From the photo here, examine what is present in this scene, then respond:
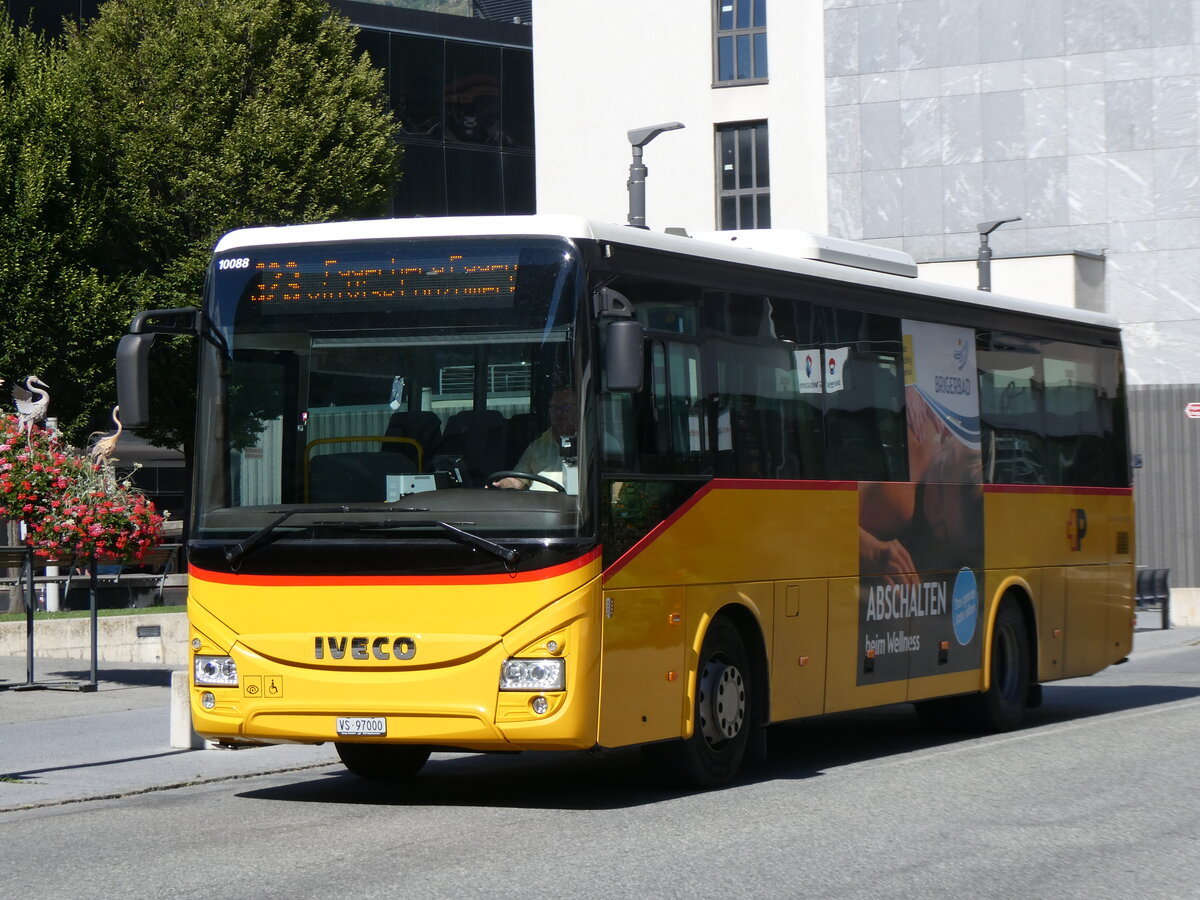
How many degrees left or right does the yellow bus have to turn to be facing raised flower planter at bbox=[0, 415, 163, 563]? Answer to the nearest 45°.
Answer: approximately 90° to its right

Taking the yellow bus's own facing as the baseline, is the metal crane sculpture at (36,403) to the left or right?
on its right

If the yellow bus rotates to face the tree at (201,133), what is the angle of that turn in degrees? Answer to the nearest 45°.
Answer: approximately 135° to its right

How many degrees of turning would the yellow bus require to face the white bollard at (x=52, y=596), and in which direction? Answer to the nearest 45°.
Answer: approximately 90° to its right

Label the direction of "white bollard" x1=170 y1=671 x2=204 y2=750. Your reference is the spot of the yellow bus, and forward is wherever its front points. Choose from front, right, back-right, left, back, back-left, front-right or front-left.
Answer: right

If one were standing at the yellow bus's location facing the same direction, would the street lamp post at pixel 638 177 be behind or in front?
behind

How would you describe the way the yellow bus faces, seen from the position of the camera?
facing the viewer and to the left of the viewer

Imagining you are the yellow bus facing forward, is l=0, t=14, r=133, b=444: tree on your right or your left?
on your right

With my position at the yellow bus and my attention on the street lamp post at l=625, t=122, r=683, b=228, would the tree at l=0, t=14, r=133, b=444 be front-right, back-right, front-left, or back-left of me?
front-left

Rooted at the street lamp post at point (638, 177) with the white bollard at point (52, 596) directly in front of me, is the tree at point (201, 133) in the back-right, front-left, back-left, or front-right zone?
front-right
